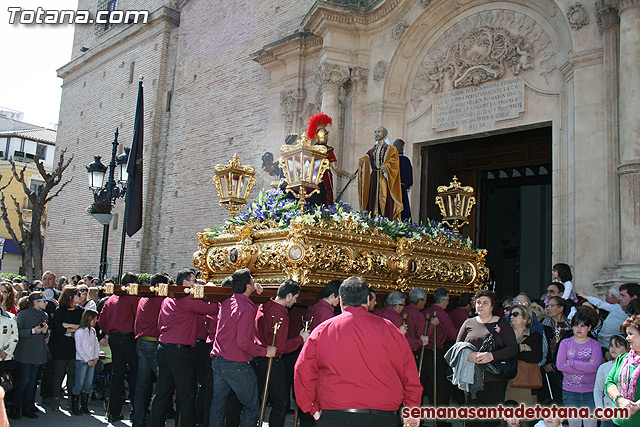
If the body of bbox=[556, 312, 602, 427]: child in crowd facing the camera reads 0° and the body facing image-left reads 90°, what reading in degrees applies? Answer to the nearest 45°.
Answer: approximately 0°

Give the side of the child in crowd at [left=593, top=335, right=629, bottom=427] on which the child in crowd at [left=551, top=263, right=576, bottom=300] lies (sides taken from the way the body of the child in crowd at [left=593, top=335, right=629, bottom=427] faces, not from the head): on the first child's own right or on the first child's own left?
on the first child's own right

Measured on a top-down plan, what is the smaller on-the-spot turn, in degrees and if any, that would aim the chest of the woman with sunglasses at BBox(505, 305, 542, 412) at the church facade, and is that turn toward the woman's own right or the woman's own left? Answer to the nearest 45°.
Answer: approximately 135° to the woman's own right

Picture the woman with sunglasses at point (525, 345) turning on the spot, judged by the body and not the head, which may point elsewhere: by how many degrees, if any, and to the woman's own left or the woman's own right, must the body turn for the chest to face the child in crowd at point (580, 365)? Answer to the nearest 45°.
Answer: approximately 135° to the woman's own left

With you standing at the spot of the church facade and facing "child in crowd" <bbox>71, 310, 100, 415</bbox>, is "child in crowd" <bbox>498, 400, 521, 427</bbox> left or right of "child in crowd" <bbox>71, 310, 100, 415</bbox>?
left

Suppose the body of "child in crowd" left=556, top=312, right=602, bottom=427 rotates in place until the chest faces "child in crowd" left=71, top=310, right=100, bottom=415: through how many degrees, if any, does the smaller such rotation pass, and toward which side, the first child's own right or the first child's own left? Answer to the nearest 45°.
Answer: approximately 90° to the first child's own right

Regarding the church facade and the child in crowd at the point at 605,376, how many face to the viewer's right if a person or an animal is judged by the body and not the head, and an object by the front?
0

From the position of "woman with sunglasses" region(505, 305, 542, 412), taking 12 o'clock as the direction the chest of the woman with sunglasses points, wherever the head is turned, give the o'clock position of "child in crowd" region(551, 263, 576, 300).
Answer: The child in crowd is roughly at 5 o'clock from the woman with sunglasses.
